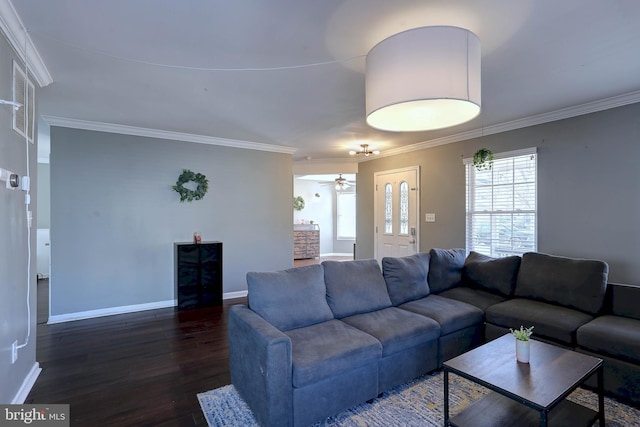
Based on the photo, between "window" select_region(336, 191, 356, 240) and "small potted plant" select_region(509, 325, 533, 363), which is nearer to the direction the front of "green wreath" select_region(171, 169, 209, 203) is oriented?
the small potted plant

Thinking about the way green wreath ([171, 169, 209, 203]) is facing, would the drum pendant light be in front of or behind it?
in front

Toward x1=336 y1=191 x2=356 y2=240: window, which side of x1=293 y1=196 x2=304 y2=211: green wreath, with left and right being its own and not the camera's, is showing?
left

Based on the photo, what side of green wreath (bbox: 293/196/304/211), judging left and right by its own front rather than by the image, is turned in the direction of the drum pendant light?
front

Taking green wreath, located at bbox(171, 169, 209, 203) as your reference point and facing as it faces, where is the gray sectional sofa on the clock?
The gray sectional sofa is roughly at 11 o'clock from the green wreath.

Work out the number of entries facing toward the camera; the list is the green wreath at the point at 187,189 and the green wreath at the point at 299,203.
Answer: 2

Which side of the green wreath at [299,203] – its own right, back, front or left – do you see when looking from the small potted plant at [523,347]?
front

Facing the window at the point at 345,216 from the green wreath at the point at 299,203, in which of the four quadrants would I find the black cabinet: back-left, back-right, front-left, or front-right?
back-right

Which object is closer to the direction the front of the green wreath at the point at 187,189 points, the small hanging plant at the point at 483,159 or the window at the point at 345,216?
the small hanging plant
